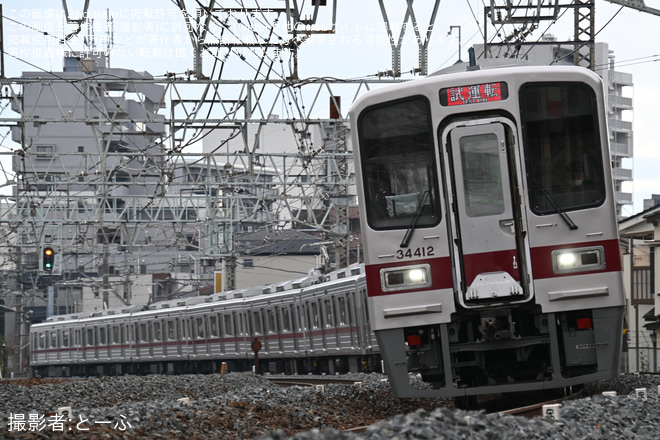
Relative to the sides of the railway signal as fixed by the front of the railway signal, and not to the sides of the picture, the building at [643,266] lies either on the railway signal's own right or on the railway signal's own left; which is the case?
on the railway signal's own left

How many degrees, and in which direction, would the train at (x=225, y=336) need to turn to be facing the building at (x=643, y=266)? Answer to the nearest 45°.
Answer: approximately 45° to its left

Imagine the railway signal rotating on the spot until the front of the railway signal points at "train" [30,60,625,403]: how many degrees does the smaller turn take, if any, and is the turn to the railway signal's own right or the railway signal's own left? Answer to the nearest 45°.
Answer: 0° — it already faces it

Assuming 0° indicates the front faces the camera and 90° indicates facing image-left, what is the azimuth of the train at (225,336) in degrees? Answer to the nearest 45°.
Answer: approximately 315°

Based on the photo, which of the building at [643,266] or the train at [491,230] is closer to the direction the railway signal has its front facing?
the train

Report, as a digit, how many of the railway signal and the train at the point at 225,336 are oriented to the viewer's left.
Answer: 0

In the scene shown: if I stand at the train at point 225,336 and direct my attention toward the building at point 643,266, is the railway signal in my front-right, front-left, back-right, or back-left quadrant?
back-right

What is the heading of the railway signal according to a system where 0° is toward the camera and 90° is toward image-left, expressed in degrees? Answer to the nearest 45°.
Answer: approximately 0°
